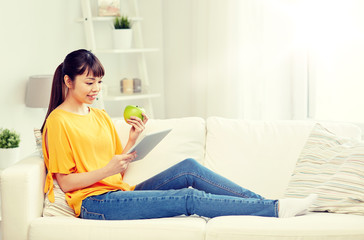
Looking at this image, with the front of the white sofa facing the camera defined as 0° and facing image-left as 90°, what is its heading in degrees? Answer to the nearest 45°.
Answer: approximately 0°

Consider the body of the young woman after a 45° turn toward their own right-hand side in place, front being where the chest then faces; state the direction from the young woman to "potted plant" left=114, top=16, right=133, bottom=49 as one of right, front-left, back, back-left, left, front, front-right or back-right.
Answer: back-left

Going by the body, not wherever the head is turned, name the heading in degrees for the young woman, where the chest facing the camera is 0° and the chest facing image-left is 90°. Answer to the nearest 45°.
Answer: approximately 270°

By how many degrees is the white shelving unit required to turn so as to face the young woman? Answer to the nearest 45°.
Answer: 0° — it already faces them

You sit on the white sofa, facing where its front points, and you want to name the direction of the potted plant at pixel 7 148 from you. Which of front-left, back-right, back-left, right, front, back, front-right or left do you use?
back-right

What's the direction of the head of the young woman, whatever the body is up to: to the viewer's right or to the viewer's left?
to the viewer's right

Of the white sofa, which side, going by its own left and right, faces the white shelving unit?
back

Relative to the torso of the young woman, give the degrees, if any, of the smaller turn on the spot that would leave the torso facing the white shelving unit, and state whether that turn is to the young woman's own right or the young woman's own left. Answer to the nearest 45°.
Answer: approximately 90° to the young woman's own left

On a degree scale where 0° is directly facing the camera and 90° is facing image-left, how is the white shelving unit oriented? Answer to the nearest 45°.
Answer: approximately 0°

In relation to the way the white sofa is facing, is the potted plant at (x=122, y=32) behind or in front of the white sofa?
behind
